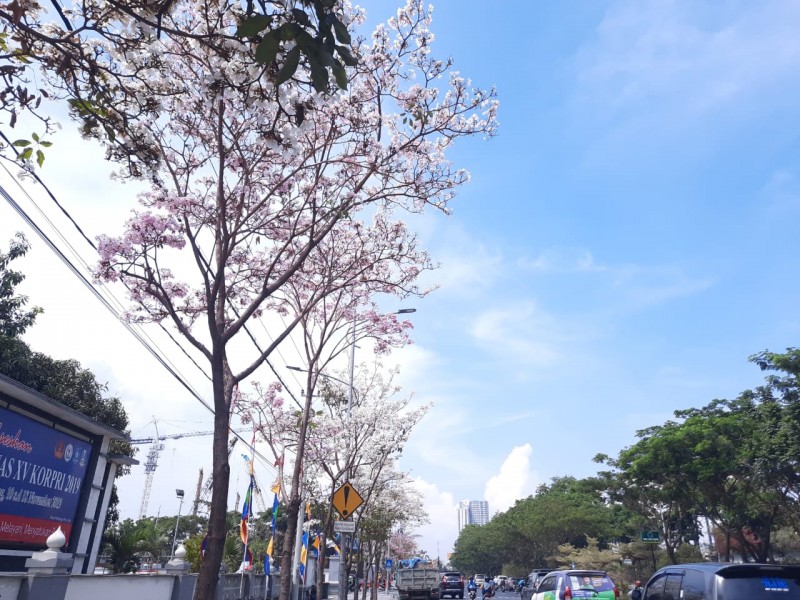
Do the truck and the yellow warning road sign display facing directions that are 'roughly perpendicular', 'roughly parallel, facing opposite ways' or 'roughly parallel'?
roughly parallel, facing opposite ways

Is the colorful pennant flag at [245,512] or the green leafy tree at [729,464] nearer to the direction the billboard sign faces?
the green leafy tree

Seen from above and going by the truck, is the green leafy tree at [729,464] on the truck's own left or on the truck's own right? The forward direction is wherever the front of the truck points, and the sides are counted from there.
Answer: on the truck's own right

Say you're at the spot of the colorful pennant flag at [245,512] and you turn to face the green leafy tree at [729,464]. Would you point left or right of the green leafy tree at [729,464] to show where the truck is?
left

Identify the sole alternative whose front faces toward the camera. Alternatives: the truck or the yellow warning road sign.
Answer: the yellow warning road sign

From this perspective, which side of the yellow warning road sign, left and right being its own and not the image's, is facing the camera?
front

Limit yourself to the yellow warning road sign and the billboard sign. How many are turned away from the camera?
0

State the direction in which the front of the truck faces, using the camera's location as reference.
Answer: facing away from the viewer

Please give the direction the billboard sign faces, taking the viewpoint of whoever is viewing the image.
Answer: facing the viewer and to the right of the viewer

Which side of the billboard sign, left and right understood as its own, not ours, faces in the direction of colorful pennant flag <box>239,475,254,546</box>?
left

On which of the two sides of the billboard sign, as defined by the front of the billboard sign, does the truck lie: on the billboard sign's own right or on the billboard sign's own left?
on the billboard sign's own left

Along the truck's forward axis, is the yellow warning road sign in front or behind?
behind

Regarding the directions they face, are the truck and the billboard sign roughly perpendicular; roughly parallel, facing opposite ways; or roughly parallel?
roughly perpendicular

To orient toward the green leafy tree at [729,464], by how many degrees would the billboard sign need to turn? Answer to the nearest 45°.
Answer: approximately 45° to its left

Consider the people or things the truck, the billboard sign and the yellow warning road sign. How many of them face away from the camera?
1
